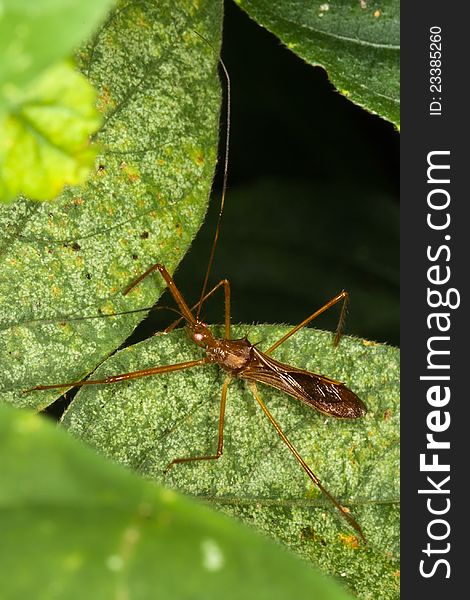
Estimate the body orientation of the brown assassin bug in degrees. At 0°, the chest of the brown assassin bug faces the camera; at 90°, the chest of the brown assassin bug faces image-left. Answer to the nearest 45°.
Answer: approximately 135°

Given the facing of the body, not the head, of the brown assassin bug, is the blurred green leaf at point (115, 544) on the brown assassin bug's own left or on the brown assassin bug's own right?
on the brown assassin bug's own left
